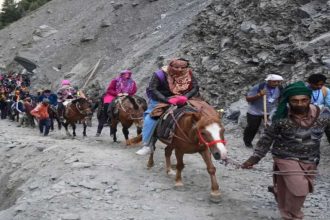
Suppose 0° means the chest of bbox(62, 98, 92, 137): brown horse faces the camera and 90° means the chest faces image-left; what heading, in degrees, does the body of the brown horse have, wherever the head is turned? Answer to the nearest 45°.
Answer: approximately 315°

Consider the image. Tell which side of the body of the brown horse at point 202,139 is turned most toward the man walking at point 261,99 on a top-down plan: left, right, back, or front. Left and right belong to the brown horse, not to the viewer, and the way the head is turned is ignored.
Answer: left

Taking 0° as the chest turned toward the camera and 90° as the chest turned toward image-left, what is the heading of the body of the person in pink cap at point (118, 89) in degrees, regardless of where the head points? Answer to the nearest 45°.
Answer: approximately 315°

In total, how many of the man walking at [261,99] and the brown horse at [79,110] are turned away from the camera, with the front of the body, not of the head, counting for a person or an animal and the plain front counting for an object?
0

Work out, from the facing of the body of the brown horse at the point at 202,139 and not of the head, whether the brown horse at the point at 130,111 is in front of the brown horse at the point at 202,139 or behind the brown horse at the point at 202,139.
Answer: behind

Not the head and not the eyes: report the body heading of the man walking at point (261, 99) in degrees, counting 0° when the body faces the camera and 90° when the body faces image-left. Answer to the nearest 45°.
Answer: approximately 315°

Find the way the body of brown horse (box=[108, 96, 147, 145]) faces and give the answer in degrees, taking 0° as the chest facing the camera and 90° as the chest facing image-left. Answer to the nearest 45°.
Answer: approximately 315°

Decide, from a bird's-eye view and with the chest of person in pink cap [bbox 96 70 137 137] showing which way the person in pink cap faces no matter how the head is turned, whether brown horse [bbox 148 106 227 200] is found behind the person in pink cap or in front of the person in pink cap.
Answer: in front
